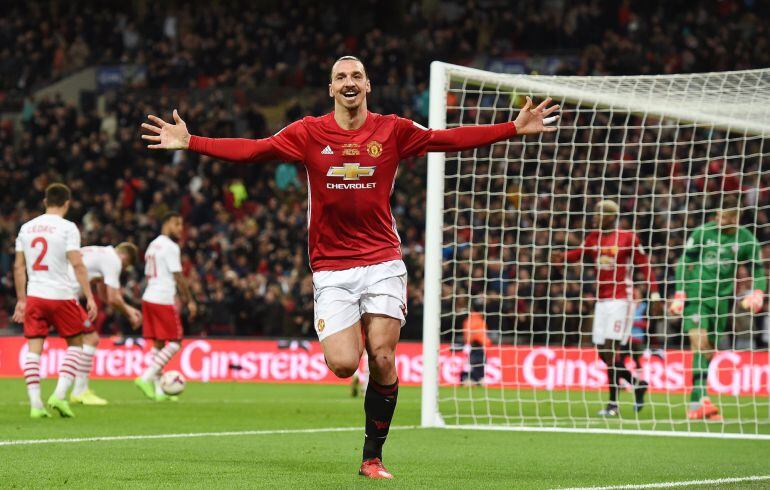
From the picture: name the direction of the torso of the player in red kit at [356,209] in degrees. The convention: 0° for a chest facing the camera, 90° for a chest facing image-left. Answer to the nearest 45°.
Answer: approximately 0°

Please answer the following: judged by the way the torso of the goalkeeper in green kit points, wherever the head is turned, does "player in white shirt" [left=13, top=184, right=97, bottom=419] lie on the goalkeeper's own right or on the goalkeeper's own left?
on the goalkeeper's own right

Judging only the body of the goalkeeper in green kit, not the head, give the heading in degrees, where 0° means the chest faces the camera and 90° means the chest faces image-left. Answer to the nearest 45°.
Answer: approximately 0°

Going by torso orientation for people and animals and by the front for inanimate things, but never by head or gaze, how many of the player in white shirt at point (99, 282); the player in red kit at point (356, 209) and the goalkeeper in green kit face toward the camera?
2

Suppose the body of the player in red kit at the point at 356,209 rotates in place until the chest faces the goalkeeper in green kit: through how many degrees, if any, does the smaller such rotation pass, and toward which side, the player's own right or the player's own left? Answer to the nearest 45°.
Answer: approximately 135° to the player's own left

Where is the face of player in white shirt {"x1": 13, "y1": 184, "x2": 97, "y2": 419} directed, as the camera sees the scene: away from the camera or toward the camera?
away from the camera

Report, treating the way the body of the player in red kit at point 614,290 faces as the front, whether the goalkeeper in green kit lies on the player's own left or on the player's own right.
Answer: on the player's own left

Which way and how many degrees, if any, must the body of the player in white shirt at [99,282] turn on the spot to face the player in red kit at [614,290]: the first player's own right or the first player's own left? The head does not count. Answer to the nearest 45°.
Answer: approximately 45° to the first player's own right

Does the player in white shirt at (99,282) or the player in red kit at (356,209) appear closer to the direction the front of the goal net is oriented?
the player in white shirt
